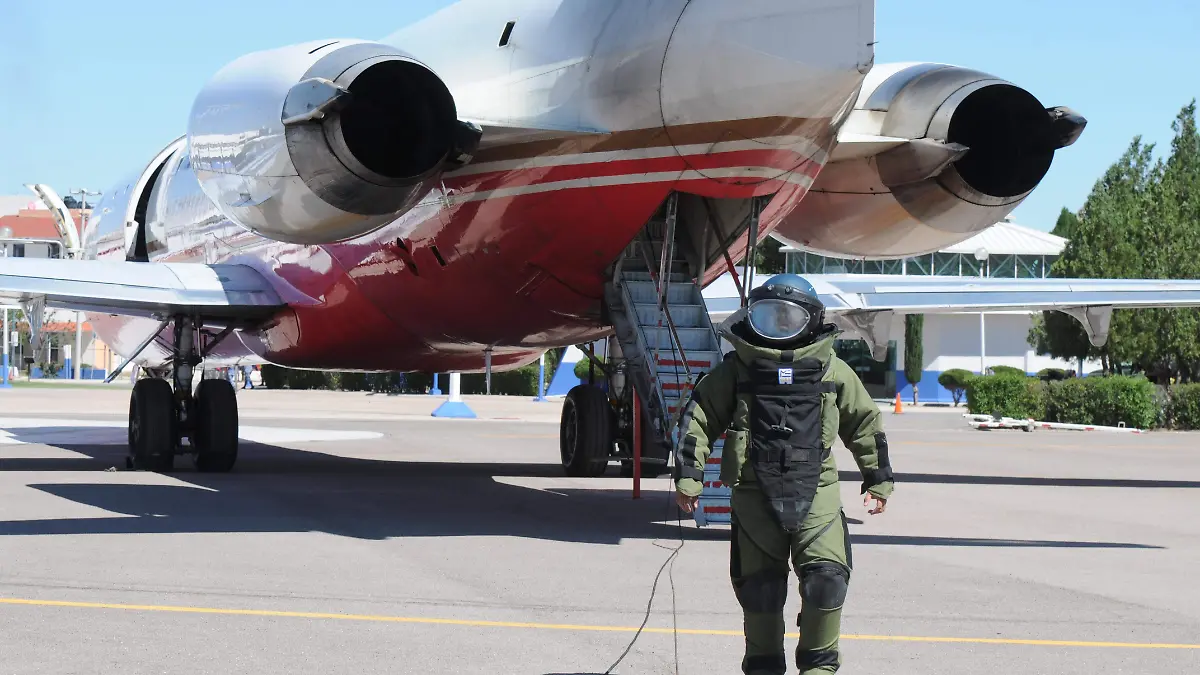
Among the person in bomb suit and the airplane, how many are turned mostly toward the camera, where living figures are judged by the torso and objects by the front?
1

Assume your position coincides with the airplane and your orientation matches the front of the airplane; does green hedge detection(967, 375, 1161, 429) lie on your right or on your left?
on your right

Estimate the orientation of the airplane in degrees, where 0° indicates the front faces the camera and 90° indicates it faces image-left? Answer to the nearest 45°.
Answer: approximately 135°

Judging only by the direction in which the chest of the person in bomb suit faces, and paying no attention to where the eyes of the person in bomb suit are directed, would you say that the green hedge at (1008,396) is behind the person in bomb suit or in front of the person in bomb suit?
behind

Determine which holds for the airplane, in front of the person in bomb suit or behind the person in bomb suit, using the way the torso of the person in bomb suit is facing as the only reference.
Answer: behind

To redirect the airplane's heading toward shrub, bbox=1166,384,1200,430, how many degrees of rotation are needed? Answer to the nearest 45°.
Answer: approximately 90° to its right

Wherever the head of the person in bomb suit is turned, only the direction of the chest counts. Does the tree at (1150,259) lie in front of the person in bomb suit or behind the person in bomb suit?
behind

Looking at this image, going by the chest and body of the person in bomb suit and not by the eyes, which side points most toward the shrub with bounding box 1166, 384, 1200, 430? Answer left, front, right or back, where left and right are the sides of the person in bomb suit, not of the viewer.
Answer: back

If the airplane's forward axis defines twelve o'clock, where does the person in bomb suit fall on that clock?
The person in bomb suit is roughly at 7 o'clock from the airplane.
